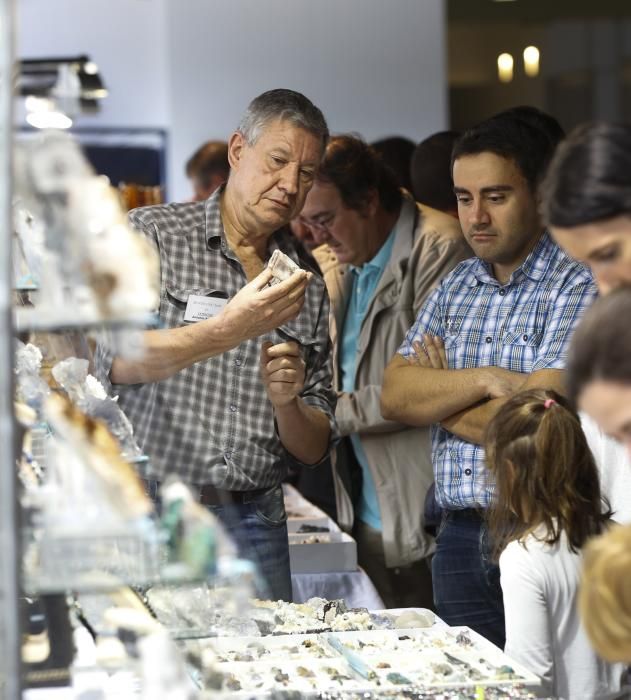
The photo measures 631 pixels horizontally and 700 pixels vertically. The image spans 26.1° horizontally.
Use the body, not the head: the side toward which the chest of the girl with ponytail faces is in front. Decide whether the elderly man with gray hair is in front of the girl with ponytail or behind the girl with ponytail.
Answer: in front

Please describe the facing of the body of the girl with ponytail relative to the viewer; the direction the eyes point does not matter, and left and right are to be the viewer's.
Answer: facing away from the viewer and to the left of the viewer

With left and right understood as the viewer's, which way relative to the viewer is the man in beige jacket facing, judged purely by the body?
facing the viewer and to the left of the viewer

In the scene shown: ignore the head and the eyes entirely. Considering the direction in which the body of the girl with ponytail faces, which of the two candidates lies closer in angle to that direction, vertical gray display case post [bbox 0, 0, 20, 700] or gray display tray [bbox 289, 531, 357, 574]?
the gray display tray

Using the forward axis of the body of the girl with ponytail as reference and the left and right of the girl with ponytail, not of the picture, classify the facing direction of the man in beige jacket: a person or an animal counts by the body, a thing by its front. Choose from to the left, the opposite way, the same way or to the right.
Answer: to the left

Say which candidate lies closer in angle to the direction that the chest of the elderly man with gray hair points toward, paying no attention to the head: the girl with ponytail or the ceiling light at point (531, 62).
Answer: the girl with ponytail

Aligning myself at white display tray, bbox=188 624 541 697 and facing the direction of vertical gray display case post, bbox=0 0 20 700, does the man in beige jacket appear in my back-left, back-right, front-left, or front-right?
back-right

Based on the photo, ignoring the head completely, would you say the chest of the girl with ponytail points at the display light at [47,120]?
no

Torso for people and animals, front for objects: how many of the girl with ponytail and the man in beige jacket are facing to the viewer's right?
0

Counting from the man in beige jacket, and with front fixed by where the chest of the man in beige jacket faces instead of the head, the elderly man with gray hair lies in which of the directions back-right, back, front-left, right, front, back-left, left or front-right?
front-left

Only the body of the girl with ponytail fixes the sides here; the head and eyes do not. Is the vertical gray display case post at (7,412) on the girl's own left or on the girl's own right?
on the girl's own left

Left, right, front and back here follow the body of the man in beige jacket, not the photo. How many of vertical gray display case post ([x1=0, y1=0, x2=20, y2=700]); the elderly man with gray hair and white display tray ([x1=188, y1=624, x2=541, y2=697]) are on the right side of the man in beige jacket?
0

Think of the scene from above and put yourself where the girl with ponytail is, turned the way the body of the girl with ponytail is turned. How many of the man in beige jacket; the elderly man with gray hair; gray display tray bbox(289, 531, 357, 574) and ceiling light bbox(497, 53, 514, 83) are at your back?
0
